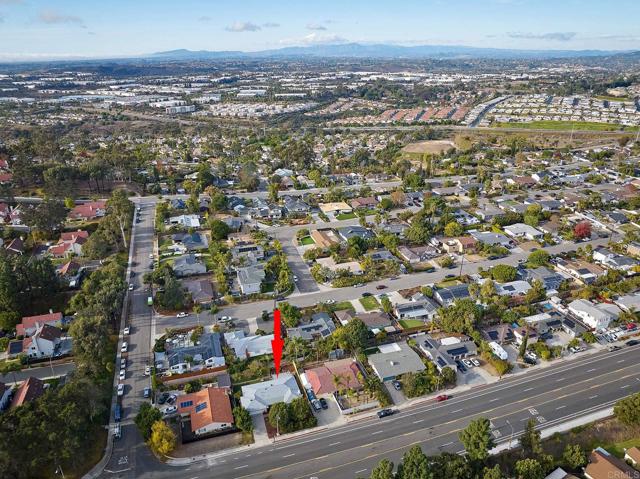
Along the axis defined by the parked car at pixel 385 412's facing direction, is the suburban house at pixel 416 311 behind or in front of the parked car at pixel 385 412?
behind

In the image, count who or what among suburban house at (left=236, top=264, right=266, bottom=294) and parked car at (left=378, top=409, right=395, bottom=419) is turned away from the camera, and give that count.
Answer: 0

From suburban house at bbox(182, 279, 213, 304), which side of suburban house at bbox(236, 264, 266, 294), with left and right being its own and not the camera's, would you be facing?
right

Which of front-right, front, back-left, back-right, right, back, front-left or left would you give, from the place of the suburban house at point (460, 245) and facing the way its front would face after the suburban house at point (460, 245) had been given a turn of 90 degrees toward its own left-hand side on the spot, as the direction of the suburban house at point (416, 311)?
back-right

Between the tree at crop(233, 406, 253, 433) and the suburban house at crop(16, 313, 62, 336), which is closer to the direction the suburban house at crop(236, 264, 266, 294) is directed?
the tree

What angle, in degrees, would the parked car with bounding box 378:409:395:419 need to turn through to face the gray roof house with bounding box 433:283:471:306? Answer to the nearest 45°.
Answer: approximately 135° to its right

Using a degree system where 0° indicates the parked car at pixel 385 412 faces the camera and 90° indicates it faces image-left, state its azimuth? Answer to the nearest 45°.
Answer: approximately 45°

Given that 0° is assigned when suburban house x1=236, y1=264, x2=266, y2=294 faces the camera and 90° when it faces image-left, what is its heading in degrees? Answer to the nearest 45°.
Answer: approximately 0°

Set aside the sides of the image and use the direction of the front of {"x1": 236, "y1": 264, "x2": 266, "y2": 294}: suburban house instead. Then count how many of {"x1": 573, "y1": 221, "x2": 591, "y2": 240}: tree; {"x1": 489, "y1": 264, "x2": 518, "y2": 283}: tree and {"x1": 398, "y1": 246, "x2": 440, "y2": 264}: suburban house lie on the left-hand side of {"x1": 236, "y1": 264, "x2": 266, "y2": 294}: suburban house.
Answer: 3

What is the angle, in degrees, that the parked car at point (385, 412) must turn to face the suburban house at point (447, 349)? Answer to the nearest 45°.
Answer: approximately 180°

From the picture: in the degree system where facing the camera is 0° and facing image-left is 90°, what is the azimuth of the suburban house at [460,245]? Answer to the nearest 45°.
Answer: approximately 315°

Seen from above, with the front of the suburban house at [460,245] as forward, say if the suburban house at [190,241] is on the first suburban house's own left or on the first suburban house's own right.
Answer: on the first suburban house's own right

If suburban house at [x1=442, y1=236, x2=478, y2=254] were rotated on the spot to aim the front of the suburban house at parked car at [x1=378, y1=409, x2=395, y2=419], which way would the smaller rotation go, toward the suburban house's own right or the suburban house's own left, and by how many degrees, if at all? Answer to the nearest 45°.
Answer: approximately 45° to the suburban house's own right

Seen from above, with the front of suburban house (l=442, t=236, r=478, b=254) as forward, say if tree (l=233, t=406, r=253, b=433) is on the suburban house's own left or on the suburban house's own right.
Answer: on the suburban house's own right

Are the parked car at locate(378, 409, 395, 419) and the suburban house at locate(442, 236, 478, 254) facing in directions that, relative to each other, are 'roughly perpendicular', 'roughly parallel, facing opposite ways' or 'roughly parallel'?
roughly perpendicular

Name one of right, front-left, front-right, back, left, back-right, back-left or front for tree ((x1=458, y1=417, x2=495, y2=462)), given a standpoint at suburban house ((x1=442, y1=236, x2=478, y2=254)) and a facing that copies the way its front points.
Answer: front-right

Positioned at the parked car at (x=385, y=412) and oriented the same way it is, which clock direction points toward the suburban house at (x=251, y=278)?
The suburban house is roughly at 3 o'clock from the parked car.
